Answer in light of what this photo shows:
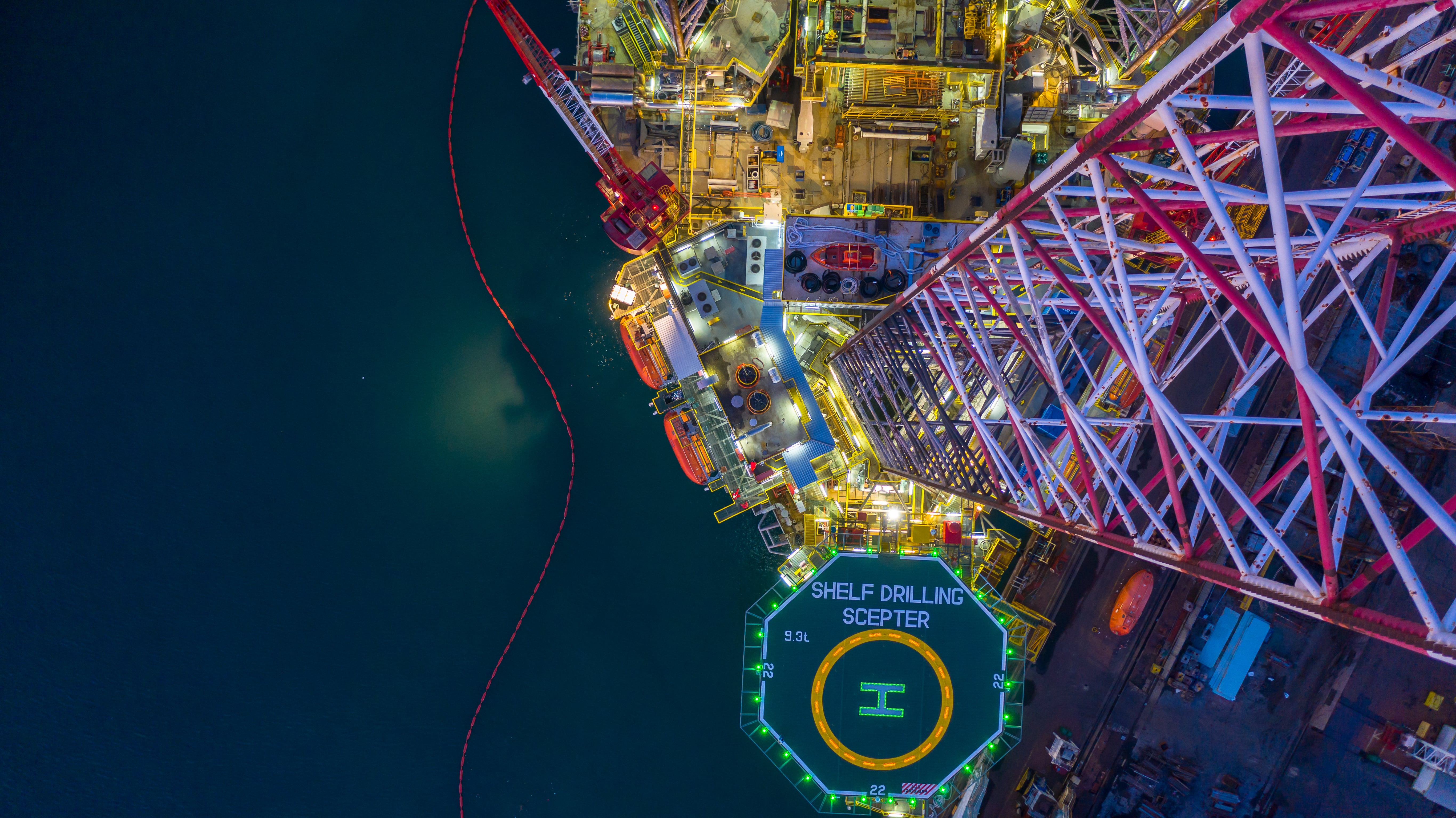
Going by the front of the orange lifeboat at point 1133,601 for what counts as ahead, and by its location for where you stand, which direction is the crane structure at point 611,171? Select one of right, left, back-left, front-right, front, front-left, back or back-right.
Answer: back-left

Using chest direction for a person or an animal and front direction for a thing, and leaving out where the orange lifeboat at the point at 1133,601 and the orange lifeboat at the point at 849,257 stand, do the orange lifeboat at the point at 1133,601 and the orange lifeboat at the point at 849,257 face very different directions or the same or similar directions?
very different directions

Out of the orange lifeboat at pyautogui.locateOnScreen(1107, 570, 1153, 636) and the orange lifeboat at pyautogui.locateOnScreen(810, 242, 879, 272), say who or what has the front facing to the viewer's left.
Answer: the orange lifeboat at pyautogui.locateOnScreen(810, 242, 879, 272)

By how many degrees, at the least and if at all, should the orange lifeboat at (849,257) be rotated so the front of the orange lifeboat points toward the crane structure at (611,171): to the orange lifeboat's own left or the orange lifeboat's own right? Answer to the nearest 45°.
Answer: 0° — it already faces it

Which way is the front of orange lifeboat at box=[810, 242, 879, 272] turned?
to the viewer's left

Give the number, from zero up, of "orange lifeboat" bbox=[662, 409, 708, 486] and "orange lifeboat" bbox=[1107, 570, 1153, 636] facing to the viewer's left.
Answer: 0

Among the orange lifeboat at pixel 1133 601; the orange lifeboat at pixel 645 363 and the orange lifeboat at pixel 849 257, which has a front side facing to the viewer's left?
the orange lifeboat at pixel 849 257
